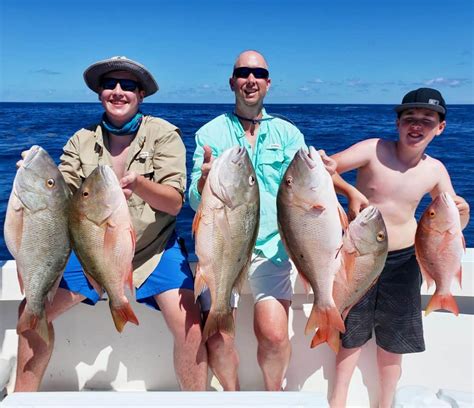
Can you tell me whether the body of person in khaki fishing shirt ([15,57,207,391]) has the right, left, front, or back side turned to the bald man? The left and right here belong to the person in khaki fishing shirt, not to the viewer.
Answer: left

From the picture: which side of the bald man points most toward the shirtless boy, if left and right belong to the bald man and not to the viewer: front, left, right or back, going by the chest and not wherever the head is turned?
left

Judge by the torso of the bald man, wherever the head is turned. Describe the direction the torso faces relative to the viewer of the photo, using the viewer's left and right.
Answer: facing the viewer

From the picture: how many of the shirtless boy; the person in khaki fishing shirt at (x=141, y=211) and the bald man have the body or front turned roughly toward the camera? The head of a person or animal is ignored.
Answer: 3

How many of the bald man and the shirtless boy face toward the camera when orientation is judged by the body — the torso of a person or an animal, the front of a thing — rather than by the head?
2

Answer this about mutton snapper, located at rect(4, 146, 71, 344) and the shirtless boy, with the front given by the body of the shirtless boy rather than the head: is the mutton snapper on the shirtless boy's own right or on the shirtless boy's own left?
on the shirtless boy's own right

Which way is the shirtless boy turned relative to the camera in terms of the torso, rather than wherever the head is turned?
toward the camera

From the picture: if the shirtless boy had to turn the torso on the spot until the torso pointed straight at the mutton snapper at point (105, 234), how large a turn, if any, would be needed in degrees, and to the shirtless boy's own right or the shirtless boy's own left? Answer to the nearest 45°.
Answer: approximately 45° to the shirtless boy's own right

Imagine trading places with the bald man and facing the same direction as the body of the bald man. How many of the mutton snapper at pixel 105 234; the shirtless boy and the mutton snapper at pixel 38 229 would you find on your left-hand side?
1

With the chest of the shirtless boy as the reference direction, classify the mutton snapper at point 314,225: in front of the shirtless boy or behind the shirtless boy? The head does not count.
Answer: in front

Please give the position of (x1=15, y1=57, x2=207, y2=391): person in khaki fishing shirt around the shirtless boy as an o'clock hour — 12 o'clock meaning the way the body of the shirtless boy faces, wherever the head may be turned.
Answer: The person in khaki fishing shirt is roughly at 2 o'clock from the shirtless boy.

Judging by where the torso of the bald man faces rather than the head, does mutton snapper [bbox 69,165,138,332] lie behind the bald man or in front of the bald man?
in front

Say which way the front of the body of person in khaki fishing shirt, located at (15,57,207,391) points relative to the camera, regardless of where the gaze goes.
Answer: toward the camera
